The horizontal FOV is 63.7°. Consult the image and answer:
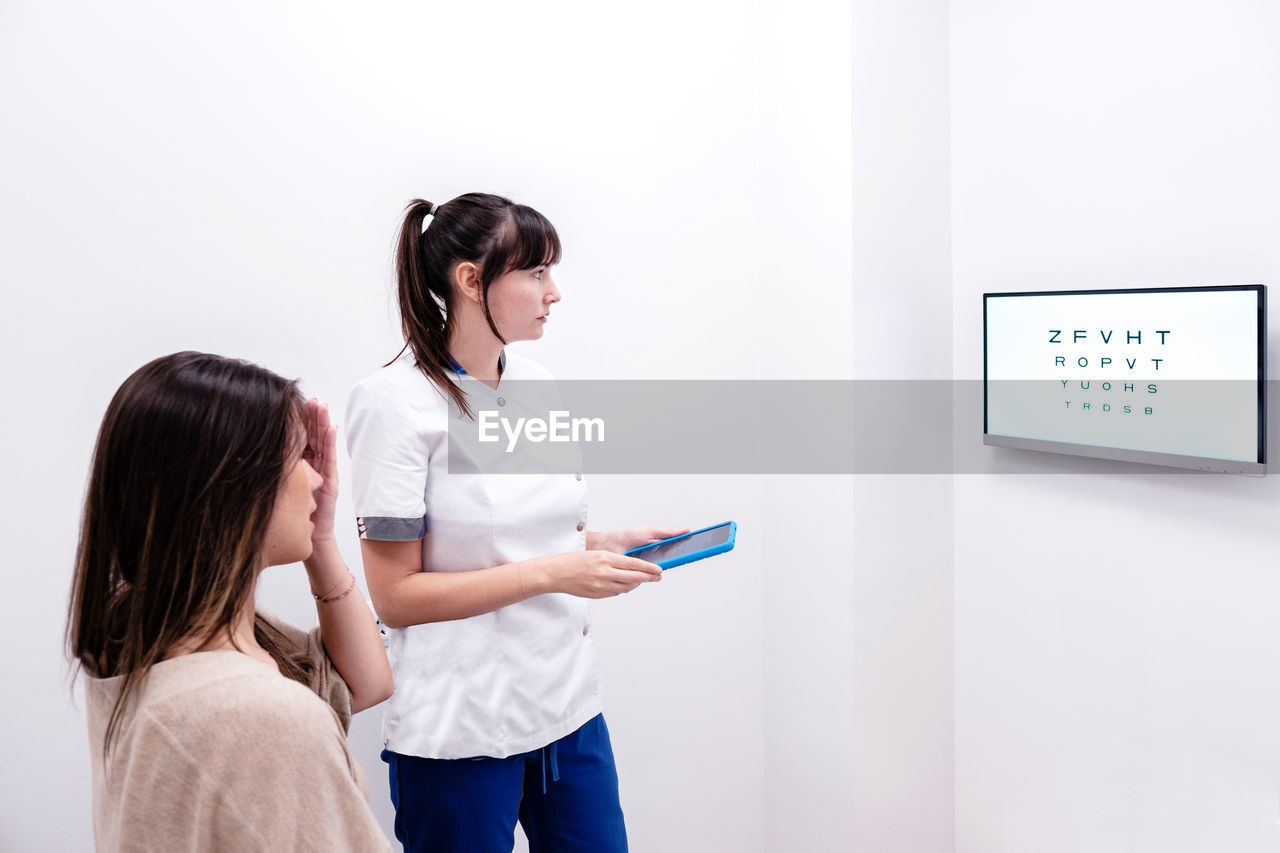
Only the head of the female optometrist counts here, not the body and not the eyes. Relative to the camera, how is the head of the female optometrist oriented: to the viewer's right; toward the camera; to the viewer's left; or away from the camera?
to the viewer's right

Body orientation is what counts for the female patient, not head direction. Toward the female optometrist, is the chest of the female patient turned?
yes

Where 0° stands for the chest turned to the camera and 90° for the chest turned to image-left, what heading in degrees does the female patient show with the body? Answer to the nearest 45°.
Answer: approximately 225°
